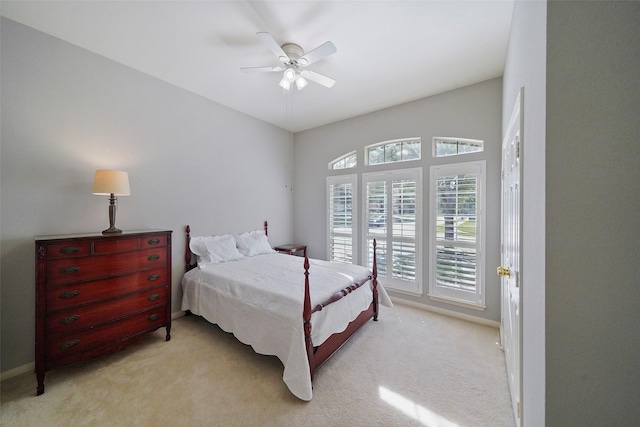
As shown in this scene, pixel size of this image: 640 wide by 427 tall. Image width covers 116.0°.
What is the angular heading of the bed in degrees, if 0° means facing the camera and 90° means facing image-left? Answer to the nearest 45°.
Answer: approximately 315°

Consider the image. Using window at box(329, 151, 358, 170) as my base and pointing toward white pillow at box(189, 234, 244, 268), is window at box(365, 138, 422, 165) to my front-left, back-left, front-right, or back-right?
back-left

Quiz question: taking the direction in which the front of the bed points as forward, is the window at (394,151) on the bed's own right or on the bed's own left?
on the bed's own left

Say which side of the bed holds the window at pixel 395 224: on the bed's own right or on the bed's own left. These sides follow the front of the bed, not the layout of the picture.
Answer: on the bed's own left

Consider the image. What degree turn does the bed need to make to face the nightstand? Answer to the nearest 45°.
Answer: approximately 135° to its left

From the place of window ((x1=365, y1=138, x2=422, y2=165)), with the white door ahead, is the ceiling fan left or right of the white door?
right

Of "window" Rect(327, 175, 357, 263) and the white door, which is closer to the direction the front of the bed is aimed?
the white door

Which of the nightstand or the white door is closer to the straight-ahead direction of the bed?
the white door

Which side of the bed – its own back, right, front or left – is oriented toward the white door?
front
